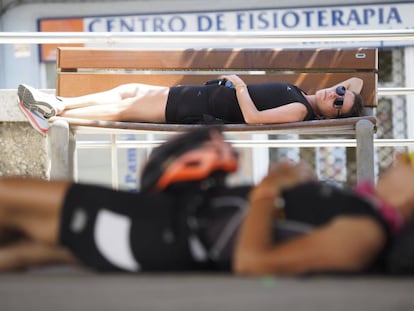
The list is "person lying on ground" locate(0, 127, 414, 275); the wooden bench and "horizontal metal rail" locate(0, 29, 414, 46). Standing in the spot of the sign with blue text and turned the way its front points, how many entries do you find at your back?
0

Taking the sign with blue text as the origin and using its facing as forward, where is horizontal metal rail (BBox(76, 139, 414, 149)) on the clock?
The horizontal metal rail is roughly at 12 o'clock from the sign with blue text.

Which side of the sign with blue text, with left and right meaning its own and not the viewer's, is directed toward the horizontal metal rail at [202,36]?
front

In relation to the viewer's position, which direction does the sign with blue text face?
facing the viewer

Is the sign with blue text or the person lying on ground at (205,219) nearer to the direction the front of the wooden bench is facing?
the person lying on ground

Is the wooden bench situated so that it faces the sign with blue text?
no

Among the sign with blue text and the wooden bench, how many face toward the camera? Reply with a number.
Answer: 2

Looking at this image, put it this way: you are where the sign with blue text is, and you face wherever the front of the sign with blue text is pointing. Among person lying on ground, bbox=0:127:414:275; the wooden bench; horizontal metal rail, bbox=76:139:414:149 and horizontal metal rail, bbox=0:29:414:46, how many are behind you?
0

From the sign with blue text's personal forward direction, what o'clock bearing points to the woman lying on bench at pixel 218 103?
The woman lying on bench is roughly at 12 o'clock from the sign with blue text.

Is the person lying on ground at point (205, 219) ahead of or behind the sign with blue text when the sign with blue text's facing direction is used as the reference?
ahead

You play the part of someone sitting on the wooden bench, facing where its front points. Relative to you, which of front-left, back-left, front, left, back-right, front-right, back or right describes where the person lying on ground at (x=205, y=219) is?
front

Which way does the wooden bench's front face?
toward the camera

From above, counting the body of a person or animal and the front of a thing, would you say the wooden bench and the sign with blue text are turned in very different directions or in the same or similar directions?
same or similar directions
